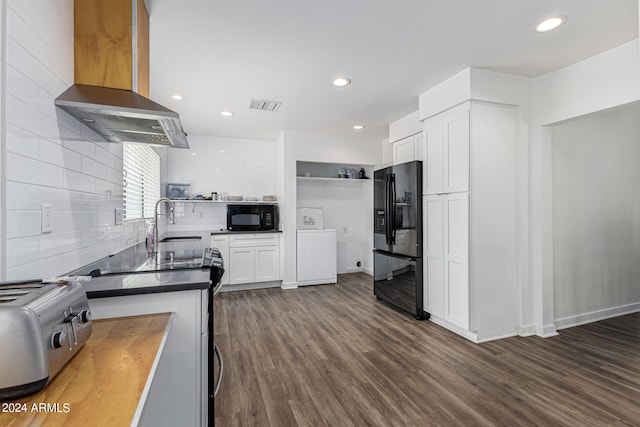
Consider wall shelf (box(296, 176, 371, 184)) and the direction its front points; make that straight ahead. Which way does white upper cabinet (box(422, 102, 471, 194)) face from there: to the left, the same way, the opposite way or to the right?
to the right

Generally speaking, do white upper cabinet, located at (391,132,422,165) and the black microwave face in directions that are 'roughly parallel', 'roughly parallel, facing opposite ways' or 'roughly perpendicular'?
roughly perpendicular

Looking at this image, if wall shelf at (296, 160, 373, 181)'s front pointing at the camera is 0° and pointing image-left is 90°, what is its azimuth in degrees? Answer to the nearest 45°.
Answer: approximately 0°

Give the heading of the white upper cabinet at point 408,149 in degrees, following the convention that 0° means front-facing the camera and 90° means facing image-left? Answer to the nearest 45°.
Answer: approximately 45°

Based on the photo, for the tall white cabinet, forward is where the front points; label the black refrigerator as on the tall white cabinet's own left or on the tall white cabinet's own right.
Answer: on the tall white cabinet's own right

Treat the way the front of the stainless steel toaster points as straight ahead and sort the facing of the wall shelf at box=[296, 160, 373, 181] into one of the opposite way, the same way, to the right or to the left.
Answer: to the right

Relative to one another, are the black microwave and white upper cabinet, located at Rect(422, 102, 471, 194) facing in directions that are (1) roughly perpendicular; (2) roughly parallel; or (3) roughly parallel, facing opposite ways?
roughly perpendicular

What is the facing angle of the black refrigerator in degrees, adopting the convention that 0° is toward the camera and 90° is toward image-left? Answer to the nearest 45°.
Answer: approximately 45°

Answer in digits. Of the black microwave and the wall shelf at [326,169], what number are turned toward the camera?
2

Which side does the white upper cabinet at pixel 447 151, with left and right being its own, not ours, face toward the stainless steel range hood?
front
